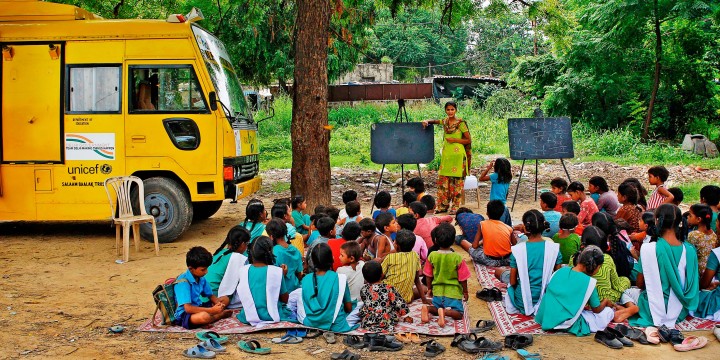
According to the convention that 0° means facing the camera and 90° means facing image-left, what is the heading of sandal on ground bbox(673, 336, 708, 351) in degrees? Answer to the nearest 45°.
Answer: approximately 270°

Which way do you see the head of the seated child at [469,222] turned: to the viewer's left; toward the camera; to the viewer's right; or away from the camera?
away from the camera

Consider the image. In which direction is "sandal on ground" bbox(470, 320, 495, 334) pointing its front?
to the viewer's left

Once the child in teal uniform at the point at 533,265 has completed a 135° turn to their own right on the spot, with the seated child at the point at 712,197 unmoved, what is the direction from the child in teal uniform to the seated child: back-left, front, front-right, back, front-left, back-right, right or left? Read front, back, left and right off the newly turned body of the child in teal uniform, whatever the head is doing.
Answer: left

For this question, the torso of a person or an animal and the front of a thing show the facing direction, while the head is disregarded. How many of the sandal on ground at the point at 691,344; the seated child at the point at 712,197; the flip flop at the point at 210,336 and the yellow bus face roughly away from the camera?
0

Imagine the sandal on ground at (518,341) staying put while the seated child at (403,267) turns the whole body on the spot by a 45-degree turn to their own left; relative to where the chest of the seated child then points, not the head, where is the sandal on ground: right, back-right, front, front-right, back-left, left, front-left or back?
back

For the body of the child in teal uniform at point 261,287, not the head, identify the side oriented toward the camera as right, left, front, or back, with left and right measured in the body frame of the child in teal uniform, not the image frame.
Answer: back

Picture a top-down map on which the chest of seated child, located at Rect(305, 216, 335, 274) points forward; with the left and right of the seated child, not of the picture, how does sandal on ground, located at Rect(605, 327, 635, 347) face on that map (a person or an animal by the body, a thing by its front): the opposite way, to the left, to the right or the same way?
to the right

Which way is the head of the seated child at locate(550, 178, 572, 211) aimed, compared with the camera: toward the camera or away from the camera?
toward the camera

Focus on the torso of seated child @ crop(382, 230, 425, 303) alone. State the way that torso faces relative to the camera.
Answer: away from the camera

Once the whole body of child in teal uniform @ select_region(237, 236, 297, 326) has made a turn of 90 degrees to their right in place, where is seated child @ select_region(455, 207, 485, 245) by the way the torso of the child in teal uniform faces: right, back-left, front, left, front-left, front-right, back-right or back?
front-left

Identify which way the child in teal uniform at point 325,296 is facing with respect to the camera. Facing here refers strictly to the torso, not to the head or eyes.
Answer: away from the camera

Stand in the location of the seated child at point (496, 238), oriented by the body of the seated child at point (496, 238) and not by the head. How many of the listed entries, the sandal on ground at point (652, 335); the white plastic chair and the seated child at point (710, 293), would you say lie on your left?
1

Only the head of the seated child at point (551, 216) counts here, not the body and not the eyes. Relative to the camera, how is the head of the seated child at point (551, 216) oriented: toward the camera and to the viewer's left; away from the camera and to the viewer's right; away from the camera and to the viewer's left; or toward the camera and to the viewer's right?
away from the camera and to the viewer's left
